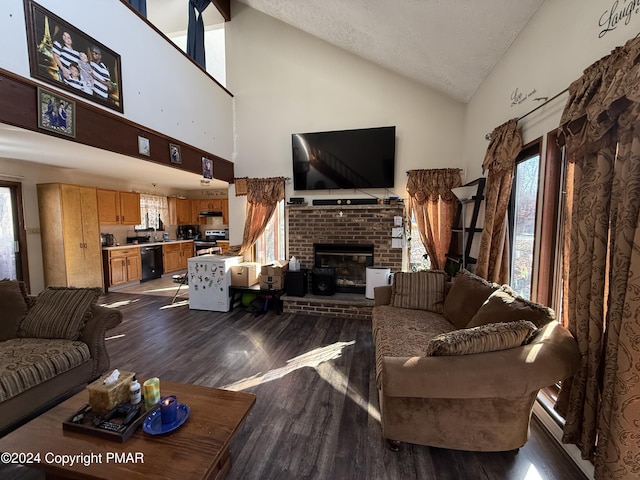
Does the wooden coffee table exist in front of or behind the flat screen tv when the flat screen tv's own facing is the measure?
in front

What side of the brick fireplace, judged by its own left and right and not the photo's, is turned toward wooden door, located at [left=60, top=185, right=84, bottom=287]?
right

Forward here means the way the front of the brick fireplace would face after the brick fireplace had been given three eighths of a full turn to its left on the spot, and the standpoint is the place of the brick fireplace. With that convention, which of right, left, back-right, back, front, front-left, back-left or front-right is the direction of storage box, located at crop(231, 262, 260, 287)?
back-left

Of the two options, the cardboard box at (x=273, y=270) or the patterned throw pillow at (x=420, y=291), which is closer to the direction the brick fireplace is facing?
the patterned throw pillow

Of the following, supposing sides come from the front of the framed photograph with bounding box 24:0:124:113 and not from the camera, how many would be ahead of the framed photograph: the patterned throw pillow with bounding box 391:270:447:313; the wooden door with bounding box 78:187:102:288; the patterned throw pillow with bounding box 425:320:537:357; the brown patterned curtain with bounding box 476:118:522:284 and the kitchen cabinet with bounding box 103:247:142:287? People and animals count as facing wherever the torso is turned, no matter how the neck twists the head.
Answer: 3

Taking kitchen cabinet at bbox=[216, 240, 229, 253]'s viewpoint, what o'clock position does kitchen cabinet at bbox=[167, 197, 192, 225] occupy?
kitchen cabinet at bbox=[167, 197, 192, 225] is roughly at 4 o'clock from kitchen cabinet at bbox=[216, 240, 229, 253].

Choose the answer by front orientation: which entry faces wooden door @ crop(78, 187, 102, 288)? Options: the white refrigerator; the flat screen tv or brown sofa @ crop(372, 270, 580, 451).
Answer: the brown sofa

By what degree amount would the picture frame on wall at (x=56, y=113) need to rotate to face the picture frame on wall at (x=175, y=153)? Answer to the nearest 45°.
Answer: approximately 90° to its left

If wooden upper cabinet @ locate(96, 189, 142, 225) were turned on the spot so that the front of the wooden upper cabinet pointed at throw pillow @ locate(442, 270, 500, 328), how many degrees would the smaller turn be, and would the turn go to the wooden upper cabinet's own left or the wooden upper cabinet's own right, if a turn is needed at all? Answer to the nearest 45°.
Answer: approximately 45° to the wooden upper cabinet's own left

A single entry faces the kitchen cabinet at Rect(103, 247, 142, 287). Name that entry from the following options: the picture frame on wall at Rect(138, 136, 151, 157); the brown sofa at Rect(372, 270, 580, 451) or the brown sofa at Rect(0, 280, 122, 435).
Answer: the brown sofa at Rect(372, 270, 580, 451)

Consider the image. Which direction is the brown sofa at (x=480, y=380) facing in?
to the viewer's left

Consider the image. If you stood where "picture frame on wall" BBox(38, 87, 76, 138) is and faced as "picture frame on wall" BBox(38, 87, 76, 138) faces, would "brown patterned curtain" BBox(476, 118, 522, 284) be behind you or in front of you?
in front

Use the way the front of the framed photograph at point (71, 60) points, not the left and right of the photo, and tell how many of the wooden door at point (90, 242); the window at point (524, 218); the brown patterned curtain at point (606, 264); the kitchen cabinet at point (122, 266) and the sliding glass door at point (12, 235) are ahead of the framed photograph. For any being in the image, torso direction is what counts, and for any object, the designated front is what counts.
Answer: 2
